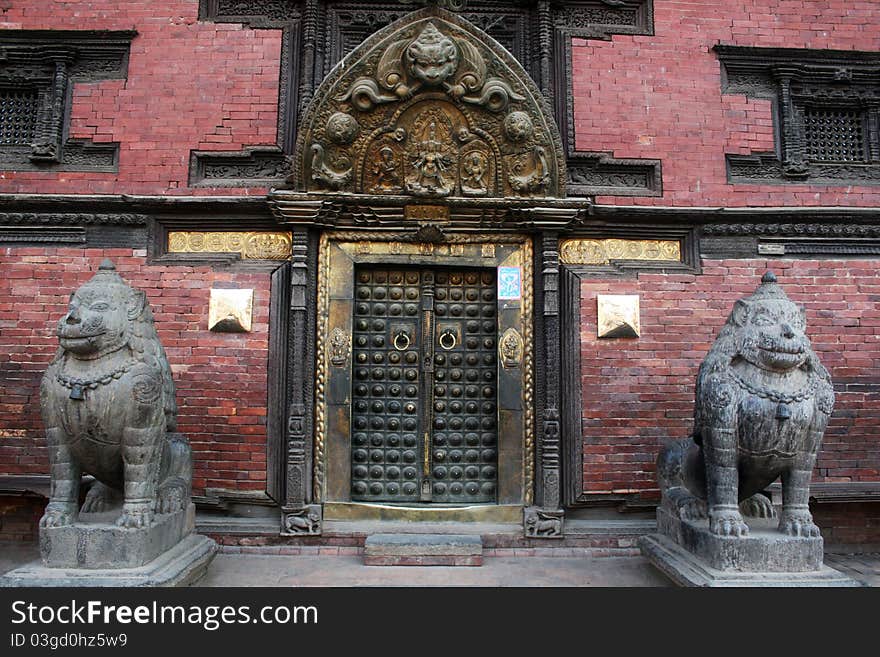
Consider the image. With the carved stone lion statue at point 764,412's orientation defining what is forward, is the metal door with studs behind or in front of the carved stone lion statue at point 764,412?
behind

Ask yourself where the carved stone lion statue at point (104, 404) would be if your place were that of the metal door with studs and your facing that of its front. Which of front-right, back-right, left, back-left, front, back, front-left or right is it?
front-right

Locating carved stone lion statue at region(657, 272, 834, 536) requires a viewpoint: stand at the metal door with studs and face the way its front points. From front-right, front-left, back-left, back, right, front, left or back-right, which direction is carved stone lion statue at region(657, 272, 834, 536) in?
front-left

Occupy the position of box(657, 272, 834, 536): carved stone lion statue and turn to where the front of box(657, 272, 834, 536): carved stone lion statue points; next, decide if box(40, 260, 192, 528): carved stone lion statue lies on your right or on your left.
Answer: on your right

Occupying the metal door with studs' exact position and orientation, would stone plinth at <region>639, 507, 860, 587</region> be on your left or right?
on your left
